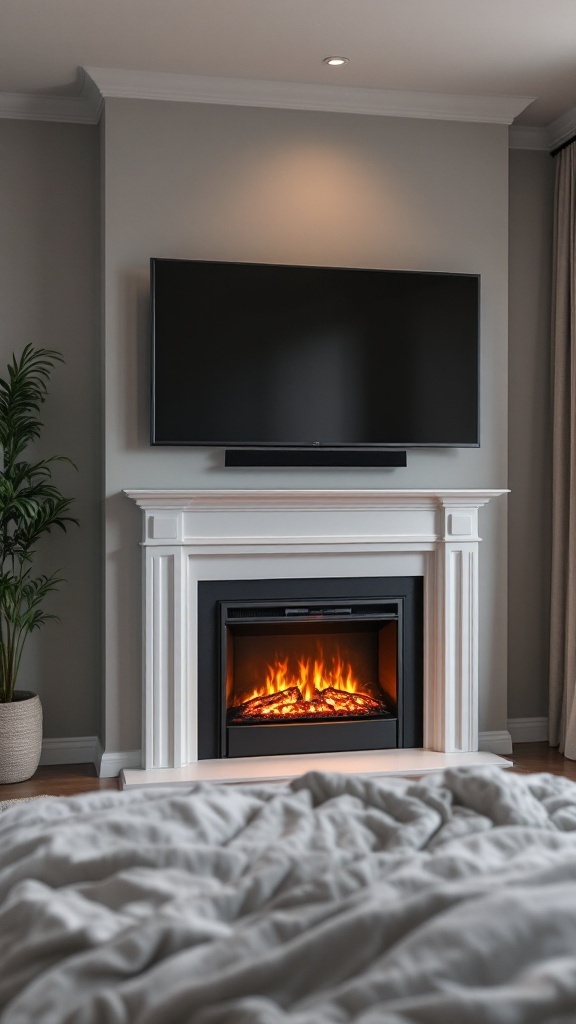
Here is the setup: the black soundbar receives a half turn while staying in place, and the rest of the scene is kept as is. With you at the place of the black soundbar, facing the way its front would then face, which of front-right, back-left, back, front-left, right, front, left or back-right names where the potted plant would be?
left

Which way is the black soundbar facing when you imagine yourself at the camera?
facing the viewer

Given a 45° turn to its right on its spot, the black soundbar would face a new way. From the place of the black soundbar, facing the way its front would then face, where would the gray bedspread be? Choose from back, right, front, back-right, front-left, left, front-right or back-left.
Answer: front-left

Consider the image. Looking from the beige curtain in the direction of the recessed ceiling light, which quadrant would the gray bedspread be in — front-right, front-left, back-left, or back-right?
front-left

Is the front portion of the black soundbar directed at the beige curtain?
no

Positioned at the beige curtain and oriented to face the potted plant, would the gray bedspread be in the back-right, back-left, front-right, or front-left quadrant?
front-left
